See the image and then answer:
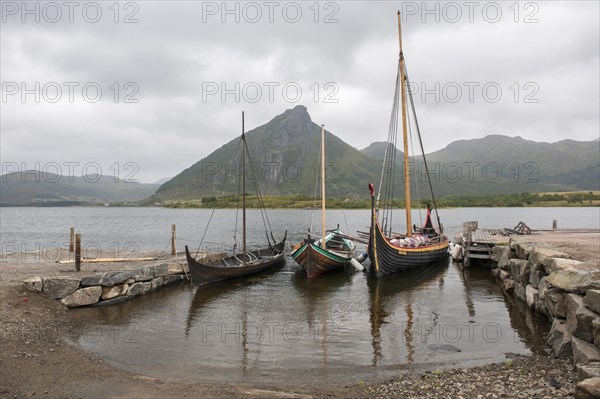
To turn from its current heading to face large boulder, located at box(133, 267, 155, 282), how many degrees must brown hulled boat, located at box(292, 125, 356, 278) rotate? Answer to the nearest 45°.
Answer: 0° — it already faces it

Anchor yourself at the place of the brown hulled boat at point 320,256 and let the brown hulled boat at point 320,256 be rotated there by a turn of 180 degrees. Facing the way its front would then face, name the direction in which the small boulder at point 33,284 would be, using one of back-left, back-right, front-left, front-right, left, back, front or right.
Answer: back

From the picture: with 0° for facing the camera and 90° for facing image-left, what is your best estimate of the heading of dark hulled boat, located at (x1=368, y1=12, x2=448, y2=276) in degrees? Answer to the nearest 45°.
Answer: approximately 45°

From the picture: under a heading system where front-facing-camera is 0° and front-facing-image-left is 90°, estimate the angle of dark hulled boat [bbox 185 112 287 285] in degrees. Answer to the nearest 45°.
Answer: approximately 45°

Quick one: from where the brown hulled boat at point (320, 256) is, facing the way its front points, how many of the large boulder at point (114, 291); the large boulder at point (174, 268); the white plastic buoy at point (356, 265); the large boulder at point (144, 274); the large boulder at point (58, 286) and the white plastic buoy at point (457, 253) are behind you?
2

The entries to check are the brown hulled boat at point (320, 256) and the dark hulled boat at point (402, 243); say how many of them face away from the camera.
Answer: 0

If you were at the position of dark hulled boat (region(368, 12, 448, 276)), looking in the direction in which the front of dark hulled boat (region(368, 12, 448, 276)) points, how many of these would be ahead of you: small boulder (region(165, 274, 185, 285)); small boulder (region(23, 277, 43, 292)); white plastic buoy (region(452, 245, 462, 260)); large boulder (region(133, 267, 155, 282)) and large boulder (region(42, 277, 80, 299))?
4

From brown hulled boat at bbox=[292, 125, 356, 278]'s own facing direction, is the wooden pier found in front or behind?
behind

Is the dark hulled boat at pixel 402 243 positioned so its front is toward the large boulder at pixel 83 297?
yes
